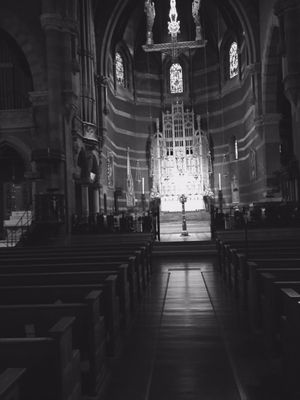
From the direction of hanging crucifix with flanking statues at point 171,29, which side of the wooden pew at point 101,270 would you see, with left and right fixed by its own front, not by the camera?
front

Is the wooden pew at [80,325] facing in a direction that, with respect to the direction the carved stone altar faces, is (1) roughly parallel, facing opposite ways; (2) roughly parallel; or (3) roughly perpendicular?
roughly parallel, facing opposite ways

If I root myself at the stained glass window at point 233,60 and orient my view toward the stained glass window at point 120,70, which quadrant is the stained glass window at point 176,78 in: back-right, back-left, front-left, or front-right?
front-right

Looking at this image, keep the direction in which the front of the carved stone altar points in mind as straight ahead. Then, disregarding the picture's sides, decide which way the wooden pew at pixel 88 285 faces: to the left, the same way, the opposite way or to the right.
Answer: the opposite way

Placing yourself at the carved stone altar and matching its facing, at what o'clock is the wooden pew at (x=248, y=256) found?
The wooden pew is roughly at 12 o'clock from the carved stone altar.

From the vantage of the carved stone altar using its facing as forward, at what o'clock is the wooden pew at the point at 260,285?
The wooden pew is roughly at 12 o'clock from the carved stone altar.

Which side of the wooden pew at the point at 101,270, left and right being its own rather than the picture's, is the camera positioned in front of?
back

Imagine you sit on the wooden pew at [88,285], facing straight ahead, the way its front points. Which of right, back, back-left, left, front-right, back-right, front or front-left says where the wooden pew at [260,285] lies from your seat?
right

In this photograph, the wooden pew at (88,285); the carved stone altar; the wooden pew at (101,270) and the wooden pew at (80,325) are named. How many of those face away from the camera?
3

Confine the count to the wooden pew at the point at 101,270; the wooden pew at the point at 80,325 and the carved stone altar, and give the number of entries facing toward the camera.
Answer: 1

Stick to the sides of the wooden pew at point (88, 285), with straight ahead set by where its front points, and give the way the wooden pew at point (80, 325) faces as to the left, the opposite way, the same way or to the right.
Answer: the same way

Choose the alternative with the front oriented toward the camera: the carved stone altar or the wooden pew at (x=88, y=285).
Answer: the carved stone altar

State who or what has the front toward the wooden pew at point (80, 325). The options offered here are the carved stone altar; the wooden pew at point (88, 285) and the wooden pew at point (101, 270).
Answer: the carved stone altar

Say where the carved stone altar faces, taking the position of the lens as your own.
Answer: facing the viewer

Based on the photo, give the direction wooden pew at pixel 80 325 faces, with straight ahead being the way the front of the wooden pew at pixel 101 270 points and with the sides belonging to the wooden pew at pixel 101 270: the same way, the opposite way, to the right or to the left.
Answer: the same way

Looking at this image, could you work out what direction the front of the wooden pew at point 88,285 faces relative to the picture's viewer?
facing away from the viewer

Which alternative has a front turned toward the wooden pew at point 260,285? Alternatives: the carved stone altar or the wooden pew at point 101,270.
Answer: the carved stone altar

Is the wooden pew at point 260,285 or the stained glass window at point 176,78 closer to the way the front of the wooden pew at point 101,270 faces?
the stained glass window

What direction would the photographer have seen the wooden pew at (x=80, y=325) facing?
facing away from the viewer

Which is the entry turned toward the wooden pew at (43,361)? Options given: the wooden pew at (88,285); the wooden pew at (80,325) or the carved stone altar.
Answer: the carved stone altar

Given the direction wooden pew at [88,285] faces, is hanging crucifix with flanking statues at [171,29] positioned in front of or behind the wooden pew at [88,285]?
in front

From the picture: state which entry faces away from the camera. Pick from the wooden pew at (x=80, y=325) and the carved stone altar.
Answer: the wooden pew

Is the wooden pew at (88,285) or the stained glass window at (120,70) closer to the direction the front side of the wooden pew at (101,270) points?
the stained glass window

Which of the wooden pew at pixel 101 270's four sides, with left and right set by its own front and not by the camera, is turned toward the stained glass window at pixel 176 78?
front
